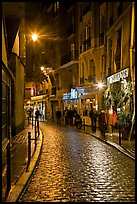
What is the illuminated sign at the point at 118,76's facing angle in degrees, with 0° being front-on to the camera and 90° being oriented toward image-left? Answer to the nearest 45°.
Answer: approximately 45°
